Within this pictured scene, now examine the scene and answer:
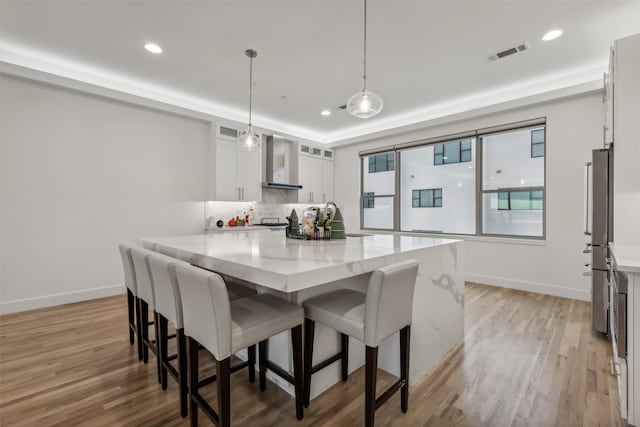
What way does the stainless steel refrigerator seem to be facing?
to the viewer's left

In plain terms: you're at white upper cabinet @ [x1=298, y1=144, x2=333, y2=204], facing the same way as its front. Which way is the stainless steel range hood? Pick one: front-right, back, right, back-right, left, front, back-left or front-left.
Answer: right

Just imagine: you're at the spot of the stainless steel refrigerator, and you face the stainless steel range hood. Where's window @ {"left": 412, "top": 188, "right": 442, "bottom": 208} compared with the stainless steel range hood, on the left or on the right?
right

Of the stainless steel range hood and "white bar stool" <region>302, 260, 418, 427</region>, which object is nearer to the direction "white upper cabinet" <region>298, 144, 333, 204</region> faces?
the white bar stool

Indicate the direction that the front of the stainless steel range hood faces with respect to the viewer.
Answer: facing the viewer and to the right of the viewer

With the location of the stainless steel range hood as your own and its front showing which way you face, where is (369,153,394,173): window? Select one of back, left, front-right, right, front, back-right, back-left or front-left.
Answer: front-left

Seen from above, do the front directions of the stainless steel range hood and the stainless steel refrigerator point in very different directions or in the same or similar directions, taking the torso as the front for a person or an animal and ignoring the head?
very different directions

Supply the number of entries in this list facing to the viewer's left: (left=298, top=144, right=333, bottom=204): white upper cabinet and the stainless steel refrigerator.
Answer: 1

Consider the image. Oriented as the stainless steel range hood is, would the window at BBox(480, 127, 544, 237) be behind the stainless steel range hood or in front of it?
in front

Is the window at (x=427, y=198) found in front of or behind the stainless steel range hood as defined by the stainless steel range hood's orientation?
in front

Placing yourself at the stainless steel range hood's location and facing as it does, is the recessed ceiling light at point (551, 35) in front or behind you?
in front
